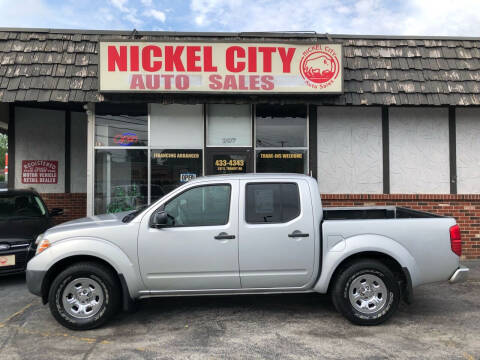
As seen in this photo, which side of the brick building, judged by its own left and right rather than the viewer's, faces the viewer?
front

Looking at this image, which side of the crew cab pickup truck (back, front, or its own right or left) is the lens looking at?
left

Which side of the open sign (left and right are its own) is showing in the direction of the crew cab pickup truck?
front

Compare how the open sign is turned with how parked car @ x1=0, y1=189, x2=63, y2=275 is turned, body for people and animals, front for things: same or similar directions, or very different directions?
same or similar directions

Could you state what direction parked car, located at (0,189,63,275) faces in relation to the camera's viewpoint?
facing the viewer

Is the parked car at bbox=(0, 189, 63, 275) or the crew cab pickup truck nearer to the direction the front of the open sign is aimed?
the crew cab pickup truck

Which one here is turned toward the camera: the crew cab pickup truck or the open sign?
the open sign

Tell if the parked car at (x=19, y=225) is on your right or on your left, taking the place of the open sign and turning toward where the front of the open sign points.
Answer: on your right

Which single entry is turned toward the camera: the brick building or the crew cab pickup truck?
the brick building

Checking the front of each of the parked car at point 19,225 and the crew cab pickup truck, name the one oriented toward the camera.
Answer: the parked car

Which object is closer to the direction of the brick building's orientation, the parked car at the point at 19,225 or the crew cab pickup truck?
the crew cab pickup truck

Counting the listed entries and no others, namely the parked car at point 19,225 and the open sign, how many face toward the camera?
2

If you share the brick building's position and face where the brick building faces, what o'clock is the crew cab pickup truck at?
The crew cab pickup truck is roughly at 1 o'clock from the brick building.

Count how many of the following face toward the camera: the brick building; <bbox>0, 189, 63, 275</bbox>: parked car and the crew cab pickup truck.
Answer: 2
